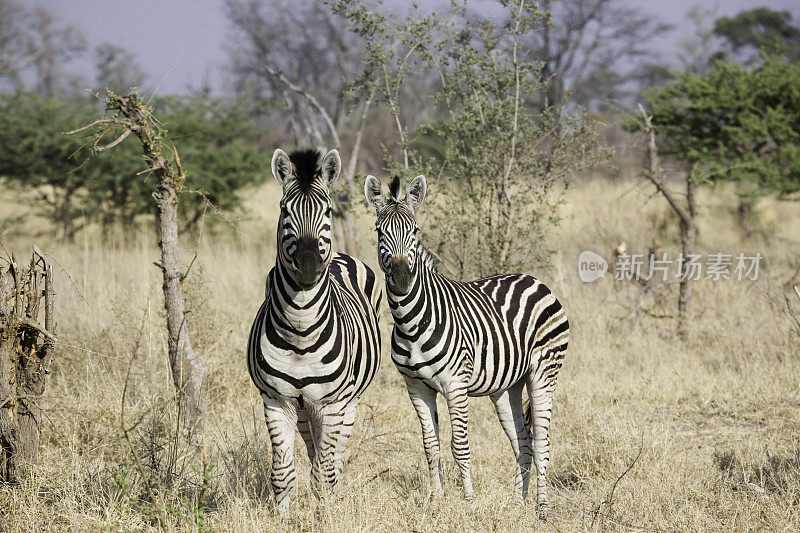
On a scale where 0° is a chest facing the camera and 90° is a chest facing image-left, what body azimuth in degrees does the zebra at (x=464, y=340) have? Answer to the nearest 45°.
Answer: approximately 45°

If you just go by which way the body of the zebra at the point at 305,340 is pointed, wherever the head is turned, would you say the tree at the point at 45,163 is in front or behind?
behind

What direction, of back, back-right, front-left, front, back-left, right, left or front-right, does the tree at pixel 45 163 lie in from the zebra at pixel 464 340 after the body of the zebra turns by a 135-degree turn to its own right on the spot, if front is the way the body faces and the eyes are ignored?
front-left

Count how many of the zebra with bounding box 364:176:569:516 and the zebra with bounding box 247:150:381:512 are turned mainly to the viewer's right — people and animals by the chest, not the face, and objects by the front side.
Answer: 0

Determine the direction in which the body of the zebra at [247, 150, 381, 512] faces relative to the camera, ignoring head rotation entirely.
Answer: toward the camera

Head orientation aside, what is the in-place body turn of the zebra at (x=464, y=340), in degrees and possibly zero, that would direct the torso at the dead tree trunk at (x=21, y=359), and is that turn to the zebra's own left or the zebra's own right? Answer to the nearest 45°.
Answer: approximately 45° to the zebra's own right

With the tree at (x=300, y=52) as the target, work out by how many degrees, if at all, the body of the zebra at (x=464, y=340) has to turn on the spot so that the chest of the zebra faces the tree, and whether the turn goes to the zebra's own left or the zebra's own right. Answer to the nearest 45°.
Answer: approximately 135° to the zebra's own right

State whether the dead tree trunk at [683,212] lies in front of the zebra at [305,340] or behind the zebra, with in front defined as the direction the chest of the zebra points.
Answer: behind

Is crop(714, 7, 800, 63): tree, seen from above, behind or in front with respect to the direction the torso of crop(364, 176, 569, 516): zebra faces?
behind

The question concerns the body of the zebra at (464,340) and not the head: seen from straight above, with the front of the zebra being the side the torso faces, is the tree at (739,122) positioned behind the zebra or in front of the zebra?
behind

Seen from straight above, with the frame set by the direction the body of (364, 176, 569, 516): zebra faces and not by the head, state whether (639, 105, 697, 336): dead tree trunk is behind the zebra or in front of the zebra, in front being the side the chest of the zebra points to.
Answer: behind

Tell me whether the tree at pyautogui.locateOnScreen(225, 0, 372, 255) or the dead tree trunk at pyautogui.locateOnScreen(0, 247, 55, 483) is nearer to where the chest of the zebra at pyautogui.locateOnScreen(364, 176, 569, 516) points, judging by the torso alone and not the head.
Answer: the dead tree trunk

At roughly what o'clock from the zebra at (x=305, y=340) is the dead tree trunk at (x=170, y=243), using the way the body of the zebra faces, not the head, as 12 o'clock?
The dead tree trunk is roughly at 5 o'clock from the zebra.

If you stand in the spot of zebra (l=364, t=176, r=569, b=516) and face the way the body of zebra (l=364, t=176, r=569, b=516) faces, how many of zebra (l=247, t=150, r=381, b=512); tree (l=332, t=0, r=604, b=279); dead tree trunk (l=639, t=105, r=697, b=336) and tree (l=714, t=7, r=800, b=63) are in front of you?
1

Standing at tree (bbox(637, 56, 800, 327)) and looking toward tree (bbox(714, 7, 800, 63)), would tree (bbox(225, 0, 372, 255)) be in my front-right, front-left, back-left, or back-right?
front-left
